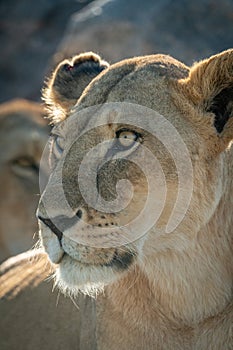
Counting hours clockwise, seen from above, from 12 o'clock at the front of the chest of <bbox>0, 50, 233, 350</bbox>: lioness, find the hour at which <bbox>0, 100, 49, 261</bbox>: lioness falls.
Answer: <bbox>0, 100, 49, 261</bbox>: lioness is roughly at 4 o'clock from <bbox>0, 50, 233, 350</bbox>: lioness.

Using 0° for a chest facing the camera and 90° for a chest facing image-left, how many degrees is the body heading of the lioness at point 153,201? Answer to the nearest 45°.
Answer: approximately 45°
